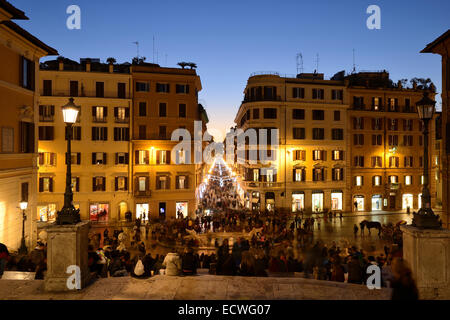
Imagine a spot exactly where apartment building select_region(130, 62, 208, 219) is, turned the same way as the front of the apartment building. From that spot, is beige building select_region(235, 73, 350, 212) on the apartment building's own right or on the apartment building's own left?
on the apartment building's own left

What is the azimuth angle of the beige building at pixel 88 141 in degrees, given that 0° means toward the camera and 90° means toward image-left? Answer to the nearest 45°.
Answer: approximately 0°

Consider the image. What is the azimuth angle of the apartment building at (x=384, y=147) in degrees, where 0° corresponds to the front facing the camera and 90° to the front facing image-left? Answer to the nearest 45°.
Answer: approximately 0°

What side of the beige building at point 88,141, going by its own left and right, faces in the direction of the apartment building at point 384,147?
left

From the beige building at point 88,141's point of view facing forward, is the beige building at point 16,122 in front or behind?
in front

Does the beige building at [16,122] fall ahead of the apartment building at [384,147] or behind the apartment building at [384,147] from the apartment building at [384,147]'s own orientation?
ahead

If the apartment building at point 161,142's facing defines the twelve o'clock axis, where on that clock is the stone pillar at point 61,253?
The stone pillar is roughly at 12 o'clock from the apartment building.

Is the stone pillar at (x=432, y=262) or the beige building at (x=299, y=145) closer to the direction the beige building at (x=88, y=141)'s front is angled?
the stone pillar

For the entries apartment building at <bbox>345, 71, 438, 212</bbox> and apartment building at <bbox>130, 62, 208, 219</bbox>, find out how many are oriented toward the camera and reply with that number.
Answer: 2

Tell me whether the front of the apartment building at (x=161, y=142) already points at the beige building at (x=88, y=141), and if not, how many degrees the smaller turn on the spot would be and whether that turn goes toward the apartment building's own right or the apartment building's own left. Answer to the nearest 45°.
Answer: approximately 90° to the apartment building's own right
